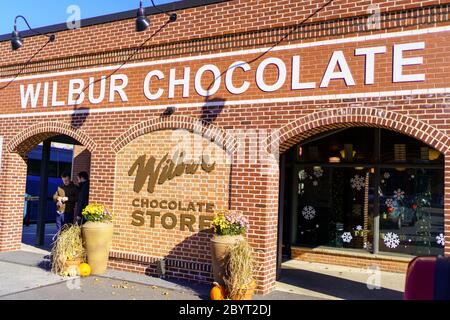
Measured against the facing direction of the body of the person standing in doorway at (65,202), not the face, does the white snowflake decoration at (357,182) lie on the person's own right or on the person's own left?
on the person's own left

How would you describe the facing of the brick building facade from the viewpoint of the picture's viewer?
facing the viewer and to the left of the viewer

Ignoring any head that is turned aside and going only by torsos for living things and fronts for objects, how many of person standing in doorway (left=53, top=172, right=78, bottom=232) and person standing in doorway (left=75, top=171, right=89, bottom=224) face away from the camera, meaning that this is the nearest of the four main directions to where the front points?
0

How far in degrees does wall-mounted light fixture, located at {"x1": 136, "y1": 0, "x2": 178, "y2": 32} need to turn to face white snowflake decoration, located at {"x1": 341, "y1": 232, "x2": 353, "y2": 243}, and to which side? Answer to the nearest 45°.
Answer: approximately 135° to its left

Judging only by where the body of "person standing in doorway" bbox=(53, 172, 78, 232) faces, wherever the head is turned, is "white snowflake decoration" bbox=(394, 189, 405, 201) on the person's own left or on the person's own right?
on the person's own left

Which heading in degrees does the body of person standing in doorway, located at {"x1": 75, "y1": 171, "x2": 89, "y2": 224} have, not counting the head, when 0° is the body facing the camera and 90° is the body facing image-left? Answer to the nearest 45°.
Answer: approximately 90°

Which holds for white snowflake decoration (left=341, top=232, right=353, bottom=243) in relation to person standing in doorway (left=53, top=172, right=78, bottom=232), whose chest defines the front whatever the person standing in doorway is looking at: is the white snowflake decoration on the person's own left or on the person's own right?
on the person's own left

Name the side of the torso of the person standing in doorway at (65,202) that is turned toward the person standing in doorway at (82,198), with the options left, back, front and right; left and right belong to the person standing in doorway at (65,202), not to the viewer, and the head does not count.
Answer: left

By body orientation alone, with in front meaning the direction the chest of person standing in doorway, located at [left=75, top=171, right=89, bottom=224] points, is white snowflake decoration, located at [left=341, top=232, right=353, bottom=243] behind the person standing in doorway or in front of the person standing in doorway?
behind

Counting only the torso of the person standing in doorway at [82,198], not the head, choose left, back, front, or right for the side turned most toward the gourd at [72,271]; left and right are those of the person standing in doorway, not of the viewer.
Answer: left
